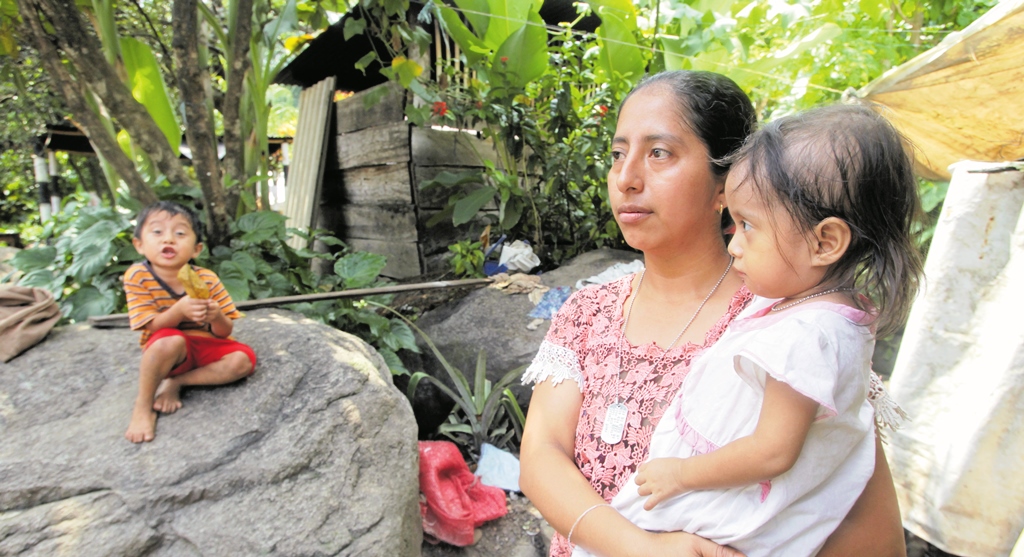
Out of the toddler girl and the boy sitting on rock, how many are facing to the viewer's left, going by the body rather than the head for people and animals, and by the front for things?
1

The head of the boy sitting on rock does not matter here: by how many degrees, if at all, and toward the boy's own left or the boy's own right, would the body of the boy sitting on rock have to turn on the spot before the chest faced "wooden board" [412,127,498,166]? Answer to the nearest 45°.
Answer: approximately 135° to the boy's own left

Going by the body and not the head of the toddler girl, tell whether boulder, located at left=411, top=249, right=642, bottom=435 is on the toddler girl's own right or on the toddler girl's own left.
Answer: on the toddler girl's own right

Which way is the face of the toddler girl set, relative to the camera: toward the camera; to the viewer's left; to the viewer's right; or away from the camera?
to the viewer's left

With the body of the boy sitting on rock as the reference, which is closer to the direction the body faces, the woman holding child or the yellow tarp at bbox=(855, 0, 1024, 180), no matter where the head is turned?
the woman holding child

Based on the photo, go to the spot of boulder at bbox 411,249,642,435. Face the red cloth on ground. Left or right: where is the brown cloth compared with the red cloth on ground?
right

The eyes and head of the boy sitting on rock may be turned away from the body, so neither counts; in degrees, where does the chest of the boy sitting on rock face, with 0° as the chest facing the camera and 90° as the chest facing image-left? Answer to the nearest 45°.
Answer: approximately 0°

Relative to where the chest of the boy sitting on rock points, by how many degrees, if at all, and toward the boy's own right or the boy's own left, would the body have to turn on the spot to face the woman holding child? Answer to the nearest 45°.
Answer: approximately 45° to the boy's own left

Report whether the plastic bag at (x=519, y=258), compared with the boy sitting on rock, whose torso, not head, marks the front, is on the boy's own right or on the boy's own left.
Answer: on the boy's own left

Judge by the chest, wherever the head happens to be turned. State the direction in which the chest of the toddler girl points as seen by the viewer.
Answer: to the viewer's left

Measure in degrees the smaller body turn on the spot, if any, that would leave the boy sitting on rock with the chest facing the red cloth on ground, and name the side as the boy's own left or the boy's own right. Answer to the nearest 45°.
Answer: approximately 90° to the boy's own left

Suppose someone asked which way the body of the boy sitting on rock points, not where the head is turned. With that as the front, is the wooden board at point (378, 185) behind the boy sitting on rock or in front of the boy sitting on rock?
behind
